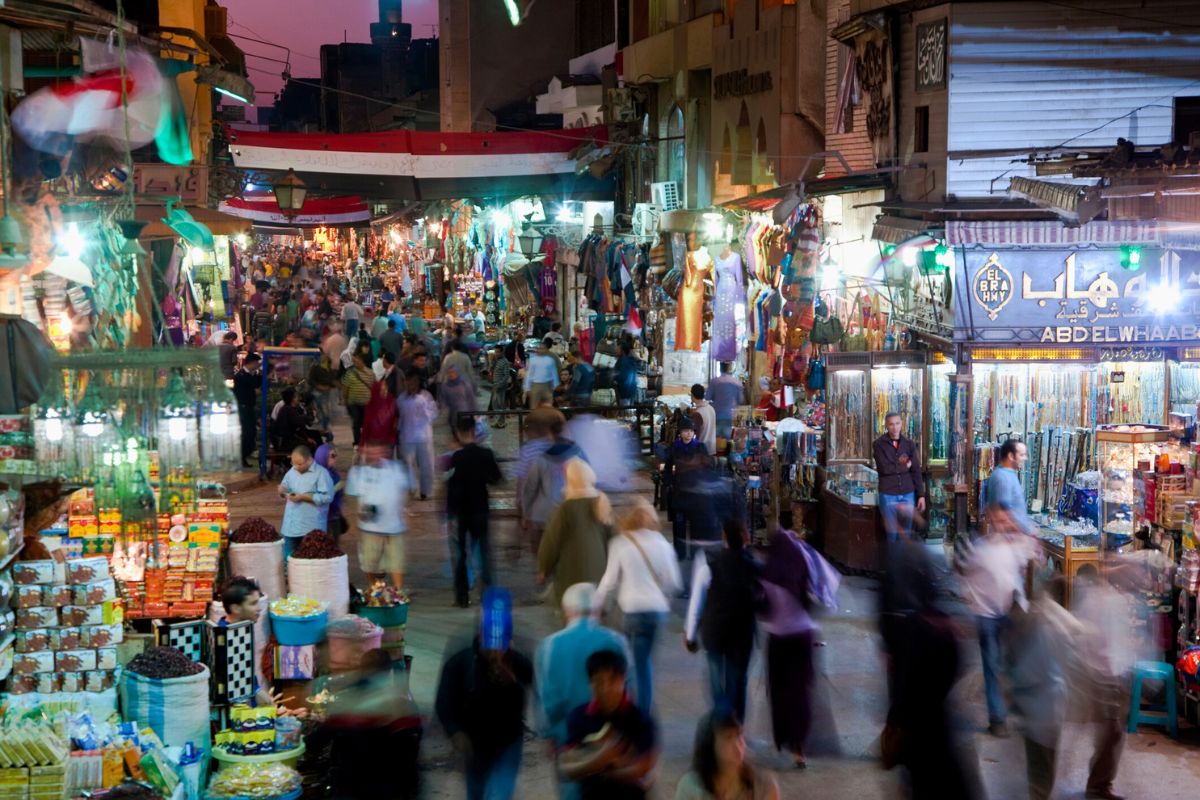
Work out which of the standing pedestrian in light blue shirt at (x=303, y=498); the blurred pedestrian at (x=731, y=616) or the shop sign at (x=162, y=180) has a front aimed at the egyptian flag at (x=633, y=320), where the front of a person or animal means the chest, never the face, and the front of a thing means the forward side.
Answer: the blurred pedestrian at (x=731, y=616)

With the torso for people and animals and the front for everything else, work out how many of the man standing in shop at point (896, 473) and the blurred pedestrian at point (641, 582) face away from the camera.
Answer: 1

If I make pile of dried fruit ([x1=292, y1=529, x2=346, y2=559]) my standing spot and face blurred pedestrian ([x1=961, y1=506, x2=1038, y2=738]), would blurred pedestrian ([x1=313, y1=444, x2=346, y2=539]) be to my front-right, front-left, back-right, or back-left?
back-left

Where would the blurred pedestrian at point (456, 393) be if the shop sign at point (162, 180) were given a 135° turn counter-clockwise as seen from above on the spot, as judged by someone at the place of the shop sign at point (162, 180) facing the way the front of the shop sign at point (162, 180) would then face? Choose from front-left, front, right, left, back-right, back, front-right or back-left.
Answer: front-right

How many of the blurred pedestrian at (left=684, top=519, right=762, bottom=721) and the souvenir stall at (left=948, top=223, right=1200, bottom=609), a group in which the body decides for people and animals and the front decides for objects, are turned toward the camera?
1

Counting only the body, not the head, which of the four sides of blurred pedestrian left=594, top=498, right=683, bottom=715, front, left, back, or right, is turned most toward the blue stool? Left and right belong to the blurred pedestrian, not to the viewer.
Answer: right

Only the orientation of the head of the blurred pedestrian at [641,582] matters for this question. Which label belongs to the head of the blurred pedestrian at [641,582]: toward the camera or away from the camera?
away from the camera

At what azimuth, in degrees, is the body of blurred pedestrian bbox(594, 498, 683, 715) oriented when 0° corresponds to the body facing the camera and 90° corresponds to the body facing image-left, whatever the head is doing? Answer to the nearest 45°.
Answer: approximately 180°

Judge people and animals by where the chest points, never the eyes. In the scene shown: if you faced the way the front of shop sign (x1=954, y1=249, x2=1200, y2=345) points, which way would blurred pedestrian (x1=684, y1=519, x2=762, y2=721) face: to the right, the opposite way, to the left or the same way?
the opposite way

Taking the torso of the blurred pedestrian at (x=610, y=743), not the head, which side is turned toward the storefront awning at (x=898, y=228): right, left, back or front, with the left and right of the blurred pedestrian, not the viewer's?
back

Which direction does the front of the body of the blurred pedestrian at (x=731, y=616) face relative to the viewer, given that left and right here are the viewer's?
facing away from the viewer

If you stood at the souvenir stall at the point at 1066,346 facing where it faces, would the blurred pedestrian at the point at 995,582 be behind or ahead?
ahead

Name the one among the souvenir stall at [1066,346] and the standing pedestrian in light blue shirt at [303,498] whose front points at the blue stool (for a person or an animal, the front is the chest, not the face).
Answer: the souvenir stall

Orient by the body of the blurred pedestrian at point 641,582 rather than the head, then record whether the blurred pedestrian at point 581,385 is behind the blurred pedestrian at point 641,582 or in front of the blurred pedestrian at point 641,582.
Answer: in front

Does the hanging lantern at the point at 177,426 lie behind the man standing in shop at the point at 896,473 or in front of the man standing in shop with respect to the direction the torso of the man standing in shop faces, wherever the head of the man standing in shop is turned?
in front

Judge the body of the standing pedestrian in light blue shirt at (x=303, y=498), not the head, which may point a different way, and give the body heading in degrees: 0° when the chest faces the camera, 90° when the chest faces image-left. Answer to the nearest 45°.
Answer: approximately 45°

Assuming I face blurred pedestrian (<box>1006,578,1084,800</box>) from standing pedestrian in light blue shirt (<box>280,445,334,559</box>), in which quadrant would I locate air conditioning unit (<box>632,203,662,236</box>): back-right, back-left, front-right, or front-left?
back-left
